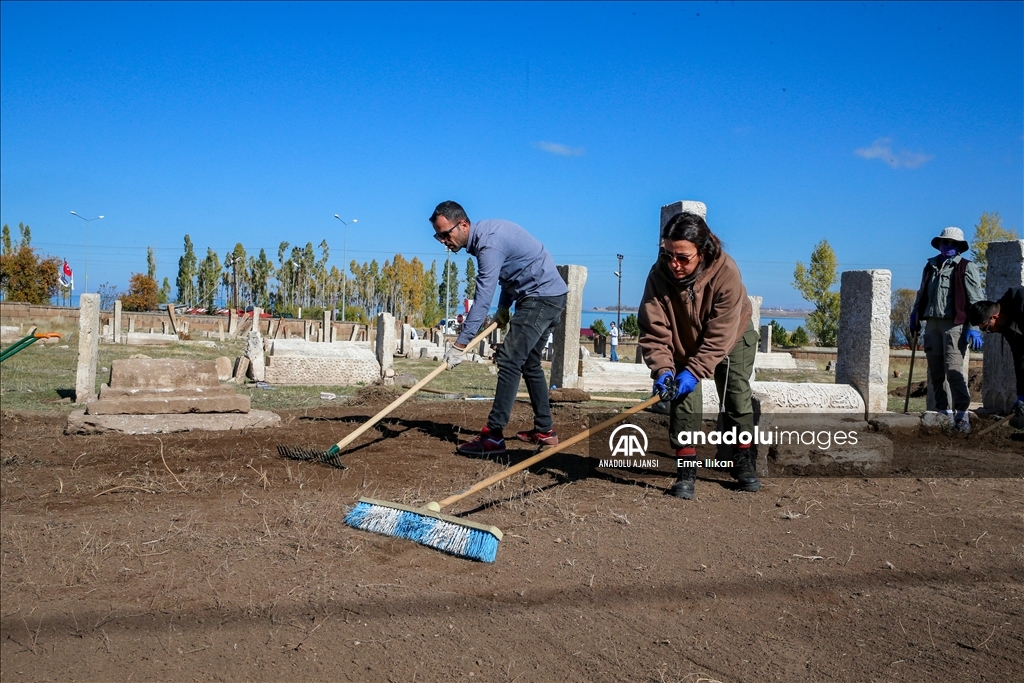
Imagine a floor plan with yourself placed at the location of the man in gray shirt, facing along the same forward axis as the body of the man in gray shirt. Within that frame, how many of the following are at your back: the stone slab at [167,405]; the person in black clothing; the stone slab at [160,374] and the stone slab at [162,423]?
1

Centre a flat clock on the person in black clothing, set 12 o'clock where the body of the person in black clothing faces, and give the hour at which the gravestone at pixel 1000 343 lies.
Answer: The gravestone is roughly at 3 o'clock from the person in black clothing.

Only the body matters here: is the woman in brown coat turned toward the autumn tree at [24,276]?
no

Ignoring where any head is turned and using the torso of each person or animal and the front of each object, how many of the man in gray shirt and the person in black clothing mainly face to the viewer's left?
2

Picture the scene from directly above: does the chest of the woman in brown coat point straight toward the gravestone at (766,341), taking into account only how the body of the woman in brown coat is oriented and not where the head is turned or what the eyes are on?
no

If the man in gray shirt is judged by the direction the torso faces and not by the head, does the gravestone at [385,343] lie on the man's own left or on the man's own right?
on the man's own right

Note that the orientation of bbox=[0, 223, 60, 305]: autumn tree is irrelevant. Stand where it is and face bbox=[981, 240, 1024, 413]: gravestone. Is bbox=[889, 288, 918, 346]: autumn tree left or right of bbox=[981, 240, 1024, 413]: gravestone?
left

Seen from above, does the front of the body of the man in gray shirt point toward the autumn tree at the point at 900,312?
no

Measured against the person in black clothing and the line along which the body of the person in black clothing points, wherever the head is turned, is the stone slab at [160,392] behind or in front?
in front

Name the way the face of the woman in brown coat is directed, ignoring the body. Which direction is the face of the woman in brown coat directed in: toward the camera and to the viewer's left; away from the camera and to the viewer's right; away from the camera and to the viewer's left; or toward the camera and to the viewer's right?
toward the camera and to the viewer's left

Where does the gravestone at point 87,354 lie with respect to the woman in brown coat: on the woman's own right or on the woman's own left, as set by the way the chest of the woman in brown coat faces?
on the woman's own right

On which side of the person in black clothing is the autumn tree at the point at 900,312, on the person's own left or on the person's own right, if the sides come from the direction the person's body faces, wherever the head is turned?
on the person's own right

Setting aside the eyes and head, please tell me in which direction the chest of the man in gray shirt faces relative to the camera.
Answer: to the viewer's left

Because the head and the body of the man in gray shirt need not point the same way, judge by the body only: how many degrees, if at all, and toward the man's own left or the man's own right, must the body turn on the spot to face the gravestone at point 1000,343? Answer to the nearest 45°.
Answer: approximately 135° to the man's own right

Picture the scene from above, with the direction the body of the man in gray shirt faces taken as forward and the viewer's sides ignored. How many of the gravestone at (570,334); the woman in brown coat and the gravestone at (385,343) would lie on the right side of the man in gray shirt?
2

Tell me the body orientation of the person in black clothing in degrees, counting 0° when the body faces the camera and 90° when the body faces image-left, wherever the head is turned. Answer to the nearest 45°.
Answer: approximately 90°
